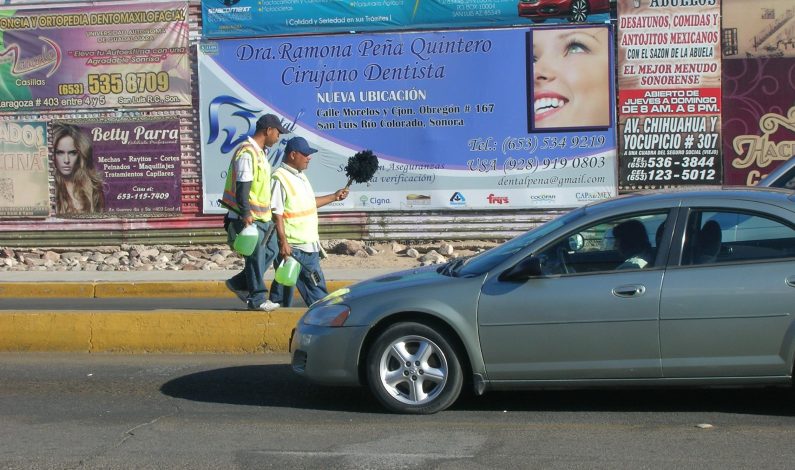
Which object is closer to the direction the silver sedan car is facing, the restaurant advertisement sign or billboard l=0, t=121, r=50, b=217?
the billboard

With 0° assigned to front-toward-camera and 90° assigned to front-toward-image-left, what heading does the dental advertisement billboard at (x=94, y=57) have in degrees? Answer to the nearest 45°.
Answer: approximately 0°

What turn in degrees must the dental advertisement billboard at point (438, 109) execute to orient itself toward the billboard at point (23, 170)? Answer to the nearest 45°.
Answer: approximately 90° to its right

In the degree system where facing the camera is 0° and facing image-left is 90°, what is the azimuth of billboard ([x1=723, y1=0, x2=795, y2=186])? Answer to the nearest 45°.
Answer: approximately 0°

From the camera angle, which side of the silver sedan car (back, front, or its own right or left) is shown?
left

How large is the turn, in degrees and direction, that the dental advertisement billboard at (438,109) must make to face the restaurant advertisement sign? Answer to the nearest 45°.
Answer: approximately 90° to its left

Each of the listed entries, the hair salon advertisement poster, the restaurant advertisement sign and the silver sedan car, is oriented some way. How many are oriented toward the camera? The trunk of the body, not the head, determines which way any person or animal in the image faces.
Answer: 2

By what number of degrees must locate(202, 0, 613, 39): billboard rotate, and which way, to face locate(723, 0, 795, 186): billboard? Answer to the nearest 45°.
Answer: approximately 90° to its left

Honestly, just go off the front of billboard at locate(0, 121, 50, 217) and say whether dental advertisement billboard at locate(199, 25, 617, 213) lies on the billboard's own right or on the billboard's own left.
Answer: on the billboard's own left

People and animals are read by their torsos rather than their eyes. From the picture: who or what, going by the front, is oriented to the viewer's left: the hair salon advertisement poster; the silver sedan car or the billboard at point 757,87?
the silver sedan car

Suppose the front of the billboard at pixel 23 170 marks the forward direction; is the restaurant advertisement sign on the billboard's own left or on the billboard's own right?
on the billboard's own left
